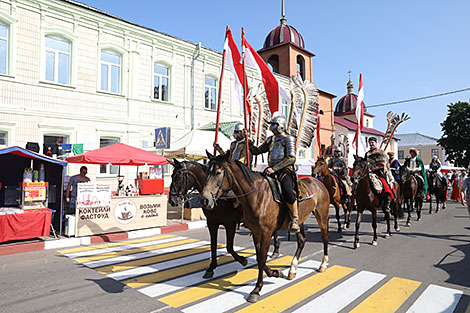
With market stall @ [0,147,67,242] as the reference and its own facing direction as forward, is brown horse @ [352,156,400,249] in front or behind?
in front

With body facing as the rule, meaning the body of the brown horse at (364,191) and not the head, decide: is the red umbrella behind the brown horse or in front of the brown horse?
in front

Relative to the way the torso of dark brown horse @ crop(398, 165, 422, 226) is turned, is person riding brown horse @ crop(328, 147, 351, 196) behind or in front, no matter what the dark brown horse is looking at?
in front

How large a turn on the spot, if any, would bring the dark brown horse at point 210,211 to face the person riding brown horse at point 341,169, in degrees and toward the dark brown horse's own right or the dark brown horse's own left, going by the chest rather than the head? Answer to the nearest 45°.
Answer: approximately 180°

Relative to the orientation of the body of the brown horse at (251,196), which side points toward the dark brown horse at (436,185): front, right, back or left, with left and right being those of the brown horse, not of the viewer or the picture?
back

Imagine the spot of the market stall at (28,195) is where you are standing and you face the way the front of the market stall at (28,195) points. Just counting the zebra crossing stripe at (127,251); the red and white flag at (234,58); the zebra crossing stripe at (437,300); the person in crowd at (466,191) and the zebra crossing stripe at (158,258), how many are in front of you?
5

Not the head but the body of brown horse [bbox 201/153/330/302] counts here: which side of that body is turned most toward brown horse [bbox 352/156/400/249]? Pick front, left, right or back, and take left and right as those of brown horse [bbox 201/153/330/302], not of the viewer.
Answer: back

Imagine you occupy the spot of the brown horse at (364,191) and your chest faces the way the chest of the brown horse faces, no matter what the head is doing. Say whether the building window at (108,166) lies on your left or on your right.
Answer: on your right

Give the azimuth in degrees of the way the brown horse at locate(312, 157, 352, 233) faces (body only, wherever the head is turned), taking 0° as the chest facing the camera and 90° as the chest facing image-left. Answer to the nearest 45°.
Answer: approximately 45°

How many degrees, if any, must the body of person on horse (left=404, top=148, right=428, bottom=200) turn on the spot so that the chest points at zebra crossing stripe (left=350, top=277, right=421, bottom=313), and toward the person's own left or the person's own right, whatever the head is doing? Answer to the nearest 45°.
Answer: approximately 45° to the person's own left

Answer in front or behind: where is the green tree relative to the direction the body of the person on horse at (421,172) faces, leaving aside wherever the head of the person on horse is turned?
behind
